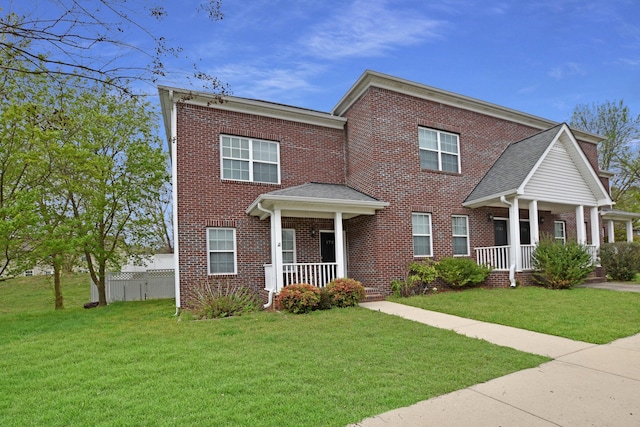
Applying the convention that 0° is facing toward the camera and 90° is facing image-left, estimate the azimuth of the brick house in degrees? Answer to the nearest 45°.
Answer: approximately 315°

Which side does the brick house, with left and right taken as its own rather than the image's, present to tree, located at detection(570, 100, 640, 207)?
left

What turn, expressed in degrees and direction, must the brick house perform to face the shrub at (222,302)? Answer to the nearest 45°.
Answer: approximately 90° to its right

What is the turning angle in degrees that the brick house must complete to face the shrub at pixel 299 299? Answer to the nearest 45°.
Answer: approximately 45° to its right

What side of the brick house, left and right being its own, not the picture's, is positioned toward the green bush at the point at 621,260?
left
